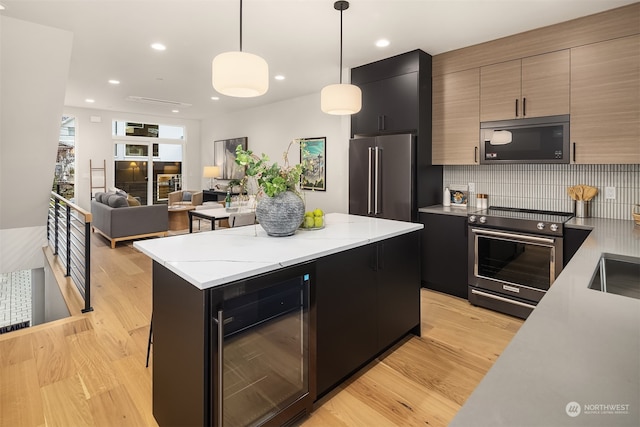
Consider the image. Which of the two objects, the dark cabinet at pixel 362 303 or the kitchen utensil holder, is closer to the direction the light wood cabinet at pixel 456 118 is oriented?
the dark cabinet

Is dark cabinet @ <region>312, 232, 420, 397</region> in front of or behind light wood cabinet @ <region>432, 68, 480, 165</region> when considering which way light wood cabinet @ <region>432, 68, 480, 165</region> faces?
in front

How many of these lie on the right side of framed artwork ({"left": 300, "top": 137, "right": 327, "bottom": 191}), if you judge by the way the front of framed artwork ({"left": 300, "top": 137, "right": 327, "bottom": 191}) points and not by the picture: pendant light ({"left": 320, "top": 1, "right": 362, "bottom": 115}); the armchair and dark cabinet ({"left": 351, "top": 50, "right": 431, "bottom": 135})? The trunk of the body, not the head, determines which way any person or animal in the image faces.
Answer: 1

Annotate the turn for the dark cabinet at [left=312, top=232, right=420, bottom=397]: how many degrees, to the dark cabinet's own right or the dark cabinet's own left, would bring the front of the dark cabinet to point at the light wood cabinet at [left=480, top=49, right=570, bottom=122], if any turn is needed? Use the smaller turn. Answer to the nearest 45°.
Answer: approximately 90° to the dark cabinet's own left

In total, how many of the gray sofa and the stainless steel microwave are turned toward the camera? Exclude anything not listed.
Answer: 1

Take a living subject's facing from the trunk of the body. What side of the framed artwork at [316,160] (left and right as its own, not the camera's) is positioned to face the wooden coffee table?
right

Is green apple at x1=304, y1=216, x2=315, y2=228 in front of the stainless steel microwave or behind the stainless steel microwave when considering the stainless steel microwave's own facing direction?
in front

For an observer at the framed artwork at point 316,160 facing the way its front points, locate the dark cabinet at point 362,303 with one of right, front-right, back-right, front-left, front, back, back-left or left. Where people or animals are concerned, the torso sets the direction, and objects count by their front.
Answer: front-left
